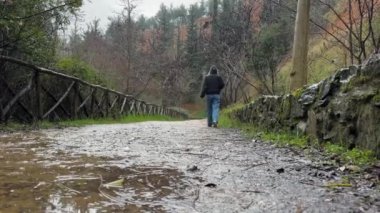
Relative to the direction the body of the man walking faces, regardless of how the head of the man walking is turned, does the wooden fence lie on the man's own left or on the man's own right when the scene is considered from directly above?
on the man's own left

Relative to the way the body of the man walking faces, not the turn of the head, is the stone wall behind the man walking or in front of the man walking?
behind

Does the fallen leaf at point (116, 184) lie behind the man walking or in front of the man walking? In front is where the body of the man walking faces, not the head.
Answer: behind

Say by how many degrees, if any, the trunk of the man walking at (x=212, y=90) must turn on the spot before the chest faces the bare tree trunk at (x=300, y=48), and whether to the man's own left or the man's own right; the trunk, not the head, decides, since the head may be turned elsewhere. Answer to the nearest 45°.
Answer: approximately 135° to the man's own right

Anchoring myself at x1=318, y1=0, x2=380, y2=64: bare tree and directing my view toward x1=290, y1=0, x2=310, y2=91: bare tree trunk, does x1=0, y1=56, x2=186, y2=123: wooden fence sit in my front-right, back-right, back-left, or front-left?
front-left

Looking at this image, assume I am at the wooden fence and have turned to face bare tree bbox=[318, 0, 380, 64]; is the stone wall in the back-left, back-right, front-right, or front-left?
front-right

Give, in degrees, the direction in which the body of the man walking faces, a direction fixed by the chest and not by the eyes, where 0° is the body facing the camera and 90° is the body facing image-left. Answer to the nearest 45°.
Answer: approximately 180°
